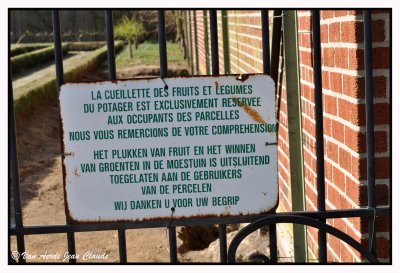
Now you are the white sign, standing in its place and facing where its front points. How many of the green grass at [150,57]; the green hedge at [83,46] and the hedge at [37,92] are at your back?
3

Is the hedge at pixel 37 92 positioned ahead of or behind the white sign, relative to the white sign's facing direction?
behind

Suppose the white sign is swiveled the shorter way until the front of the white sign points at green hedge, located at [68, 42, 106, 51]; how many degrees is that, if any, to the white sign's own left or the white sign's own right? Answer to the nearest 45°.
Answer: approximately 180°

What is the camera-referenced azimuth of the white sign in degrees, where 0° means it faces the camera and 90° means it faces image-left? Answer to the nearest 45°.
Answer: approximately 0°

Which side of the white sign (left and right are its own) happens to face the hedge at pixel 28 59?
back

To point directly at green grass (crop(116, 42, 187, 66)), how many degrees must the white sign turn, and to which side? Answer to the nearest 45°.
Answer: approximately 180°
